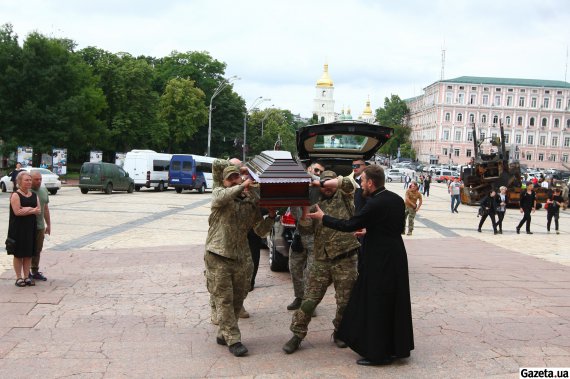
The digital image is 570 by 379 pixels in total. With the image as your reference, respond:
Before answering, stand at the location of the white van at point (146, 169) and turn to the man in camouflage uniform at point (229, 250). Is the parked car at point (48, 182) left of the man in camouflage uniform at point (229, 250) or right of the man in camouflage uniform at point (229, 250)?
right

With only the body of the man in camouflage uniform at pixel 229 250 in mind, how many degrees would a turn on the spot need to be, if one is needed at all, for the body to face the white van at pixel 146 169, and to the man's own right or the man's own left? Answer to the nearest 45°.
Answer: approximately 135° to the man's own left

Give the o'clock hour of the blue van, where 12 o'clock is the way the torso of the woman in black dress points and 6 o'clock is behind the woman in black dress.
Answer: The blue van is roughly at 8 o'clock from the woman in black dress.

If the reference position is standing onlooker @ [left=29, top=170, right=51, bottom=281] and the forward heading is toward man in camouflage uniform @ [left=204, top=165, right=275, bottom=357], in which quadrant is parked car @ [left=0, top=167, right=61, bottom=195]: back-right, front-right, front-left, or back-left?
back-left

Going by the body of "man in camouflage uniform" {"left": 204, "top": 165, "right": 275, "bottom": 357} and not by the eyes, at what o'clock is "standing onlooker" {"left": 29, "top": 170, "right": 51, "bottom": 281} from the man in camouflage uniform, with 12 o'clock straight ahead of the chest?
The standing onlooker is roughly at 6 o'clock from the man in camouflage uniform.

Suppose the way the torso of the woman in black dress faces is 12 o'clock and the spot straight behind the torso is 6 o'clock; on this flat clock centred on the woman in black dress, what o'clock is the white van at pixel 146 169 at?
The white van is roughly at 8 o'clock from the woman in black dress.

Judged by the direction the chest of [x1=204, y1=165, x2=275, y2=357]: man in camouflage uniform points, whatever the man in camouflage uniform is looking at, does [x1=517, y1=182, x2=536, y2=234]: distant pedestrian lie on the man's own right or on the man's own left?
on the man's own left

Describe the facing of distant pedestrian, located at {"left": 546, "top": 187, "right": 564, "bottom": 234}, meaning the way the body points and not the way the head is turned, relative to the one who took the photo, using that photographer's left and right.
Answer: facing the viewer

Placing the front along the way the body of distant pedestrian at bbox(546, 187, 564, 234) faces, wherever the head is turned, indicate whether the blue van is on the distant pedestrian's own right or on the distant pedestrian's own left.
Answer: on the distant pedestrian's own right

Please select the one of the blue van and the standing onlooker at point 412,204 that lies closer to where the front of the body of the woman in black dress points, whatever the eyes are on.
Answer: the standing onlooker

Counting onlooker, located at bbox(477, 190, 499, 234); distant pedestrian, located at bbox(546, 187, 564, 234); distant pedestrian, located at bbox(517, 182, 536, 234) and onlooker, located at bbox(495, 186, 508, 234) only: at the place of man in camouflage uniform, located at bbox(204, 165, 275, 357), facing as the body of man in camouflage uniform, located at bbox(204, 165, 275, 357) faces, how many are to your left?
4

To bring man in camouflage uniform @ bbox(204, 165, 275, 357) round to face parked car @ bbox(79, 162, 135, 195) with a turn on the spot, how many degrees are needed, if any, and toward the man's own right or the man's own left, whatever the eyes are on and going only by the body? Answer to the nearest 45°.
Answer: approximately 135° to the man's own left

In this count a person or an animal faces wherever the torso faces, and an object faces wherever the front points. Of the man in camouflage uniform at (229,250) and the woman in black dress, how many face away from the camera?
0

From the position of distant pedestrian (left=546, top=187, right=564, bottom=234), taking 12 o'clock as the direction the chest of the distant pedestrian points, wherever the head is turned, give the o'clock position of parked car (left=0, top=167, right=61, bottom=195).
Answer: The parked car is roughly at 3 o'clock from the distant pedestrian.

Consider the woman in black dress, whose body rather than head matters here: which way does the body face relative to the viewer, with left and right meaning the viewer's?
facing the viewer and to the right of the viewer
